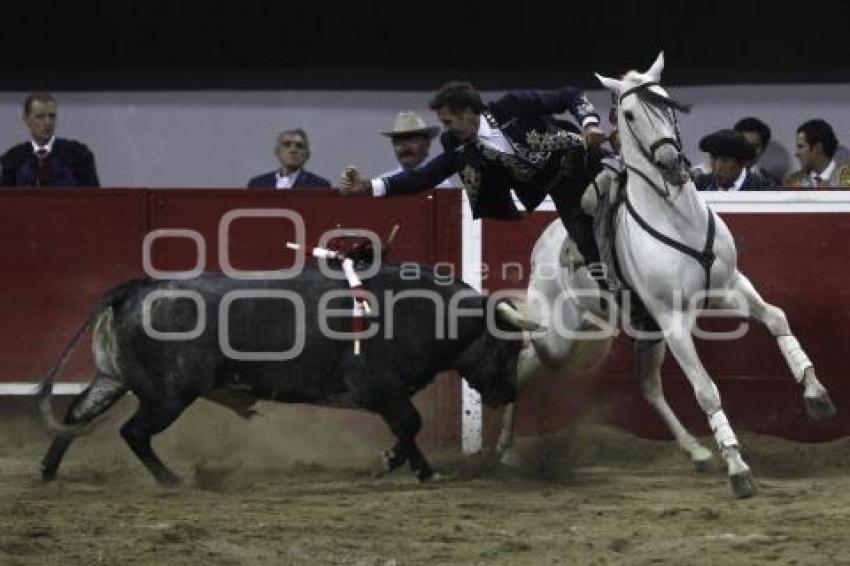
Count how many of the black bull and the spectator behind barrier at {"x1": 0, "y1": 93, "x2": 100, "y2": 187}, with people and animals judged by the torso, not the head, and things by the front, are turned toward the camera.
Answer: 1

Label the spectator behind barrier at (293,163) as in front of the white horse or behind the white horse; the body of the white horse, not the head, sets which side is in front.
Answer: behind

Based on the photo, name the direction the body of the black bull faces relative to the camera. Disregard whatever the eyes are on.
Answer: to the viewer's right

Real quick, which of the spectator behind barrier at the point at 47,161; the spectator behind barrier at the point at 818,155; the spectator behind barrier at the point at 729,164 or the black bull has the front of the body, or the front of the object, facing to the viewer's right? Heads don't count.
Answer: the black bull

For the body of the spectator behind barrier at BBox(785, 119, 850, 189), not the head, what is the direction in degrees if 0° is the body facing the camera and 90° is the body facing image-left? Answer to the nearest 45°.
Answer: approximately 45°

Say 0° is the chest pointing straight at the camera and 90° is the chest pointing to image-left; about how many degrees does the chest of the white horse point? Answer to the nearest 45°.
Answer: approximately 315°
